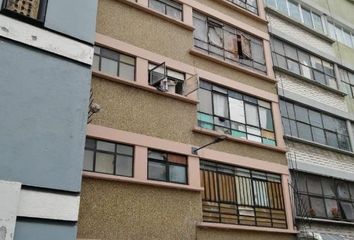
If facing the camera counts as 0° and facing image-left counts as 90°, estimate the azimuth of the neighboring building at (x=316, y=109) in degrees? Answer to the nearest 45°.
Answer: approximately 315°

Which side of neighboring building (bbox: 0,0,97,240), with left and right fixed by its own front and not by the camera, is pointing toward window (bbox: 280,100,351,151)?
left

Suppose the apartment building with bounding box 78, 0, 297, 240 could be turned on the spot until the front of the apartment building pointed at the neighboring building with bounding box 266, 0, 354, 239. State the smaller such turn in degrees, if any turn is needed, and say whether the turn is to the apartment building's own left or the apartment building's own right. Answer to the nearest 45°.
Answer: approximately 90° to the apartment building's own left

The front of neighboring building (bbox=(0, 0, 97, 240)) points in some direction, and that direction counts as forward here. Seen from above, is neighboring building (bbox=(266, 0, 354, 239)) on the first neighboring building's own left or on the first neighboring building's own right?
on the first neighboring building's own left

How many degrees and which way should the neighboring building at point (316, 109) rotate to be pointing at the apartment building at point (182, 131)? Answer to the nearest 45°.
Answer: approximately 90° to its right

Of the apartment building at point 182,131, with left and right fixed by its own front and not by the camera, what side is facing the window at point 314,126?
left

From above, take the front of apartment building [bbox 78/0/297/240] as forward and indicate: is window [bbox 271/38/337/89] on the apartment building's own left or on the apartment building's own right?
on the apartment building's own left

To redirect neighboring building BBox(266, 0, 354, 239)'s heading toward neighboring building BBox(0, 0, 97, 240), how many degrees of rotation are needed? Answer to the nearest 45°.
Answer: approximately 90° to its right

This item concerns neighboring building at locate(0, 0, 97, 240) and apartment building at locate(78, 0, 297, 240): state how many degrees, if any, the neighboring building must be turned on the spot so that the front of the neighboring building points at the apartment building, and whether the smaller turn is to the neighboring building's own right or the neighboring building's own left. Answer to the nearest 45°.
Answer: approximately 90° to the neighboring building's own left

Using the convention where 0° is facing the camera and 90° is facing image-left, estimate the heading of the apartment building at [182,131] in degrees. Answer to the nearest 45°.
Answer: approximately 315°

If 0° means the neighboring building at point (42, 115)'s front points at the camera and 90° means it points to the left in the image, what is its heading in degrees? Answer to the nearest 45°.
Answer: approximately 315°
